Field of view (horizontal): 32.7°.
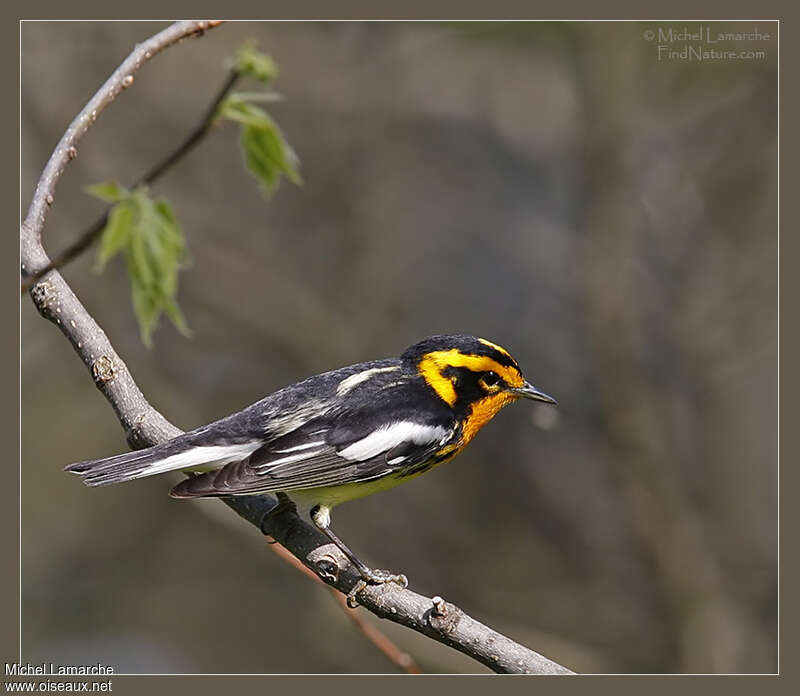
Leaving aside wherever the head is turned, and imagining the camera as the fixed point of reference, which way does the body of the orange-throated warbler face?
to the viewer's right
